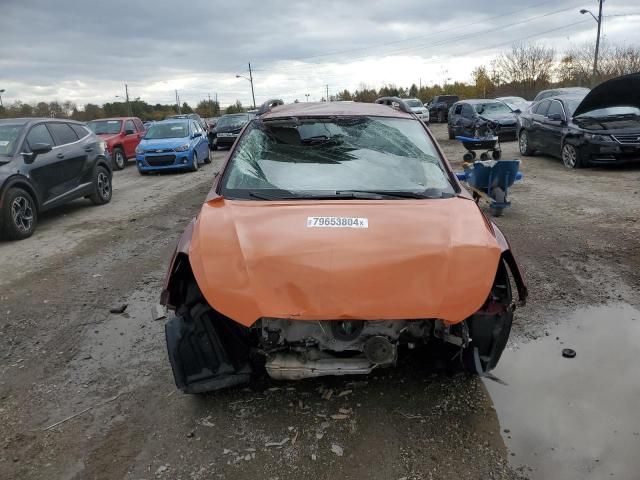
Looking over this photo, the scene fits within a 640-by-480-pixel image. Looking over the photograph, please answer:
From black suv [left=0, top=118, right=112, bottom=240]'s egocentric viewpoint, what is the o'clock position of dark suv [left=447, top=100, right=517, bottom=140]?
The dark suv is roughly at 7 o'clock from the black suv.

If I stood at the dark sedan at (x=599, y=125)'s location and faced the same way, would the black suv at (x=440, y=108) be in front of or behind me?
behind

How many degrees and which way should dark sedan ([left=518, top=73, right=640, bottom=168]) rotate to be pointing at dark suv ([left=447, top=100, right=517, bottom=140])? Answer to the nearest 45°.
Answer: approximately 180°

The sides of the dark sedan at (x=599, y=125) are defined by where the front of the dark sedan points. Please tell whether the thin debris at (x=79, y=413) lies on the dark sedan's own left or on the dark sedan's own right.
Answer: on the dark sedan's own right

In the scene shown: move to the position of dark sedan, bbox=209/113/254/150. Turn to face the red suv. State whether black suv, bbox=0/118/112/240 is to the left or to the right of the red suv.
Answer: left

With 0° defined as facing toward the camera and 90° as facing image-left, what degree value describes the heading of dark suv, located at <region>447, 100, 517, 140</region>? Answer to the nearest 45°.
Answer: approximately 315°

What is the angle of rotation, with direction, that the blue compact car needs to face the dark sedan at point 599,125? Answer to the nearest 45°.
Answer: approximately 90° to its left

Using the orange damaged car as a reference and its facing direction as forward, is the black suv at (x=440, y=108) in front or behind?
behind

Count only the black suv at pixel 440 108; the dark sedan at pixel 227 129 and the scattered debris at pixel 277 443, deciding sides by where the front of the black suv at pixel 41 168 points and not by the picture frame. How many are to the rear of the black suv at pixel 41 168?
2

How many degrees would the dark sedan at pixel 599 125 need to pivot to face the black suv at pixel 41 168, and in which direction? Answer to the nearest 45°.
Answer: approximately 90° to its right

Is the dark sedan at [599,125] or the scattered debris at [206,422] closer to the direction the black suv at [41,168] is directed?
the scattered debris
